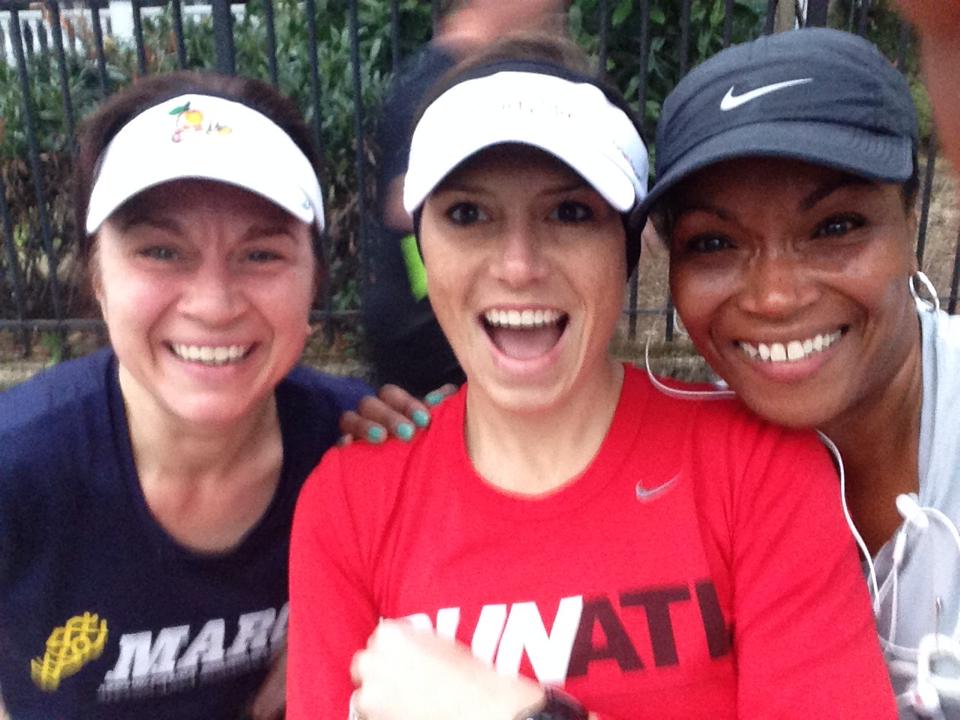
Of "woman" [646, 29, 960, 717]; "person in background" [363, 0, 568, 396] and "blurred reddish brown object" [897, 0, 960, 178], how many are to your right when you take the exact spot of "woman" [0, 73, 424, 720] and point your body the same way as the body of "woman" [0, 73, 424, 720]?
0

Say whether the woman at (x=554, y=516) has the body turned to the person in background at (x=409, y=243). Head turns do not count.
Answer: no

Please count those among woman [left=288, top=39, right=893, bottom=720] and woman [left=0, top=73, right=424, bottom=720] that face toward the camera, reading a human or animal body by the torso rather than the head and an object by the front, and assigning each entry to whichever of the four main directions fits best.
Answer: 2

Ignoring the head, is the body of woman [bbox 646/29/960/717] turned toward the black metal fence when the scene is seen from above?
no

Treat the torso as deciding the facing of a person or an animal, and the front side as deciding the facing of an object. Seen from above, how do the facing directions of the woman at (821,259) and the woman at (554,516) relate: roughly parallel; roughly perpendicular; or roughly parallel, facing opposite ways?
roughly parallel

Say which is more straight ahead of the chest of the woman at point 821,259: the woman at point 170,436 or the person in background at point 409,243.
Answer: the woman

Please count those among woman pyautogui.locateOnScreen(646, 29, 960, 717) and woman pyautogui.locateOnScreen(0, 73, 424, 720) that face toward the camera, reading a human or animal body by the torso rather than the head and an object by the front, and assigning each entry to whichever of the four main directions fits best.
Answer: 2

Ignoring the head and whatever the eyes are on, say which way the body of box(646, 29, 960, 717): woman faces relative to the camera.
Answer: toward the camera

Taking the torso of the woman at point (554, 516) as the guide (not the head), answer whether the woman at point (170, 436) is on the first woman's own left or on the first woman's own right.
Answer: on the first woman's own right

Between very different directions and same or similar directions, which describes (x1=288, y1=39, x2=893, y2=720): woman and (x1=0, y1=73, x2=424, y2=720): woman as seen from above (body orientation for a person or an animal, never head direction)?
same or similar directions

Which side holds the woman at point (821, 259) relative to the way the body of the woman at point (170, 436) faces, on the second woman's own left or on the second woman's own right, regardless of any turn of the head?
on the second woman's own left

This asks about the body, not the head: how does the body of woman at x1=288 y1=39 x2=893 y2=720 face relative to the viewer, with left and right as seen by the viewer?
facing the viewer

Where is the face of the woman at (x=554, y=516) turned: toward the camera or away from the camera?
toward the camera

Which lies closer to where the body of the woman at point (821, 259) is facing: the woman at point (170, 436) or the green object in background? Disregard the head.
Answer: the woman
